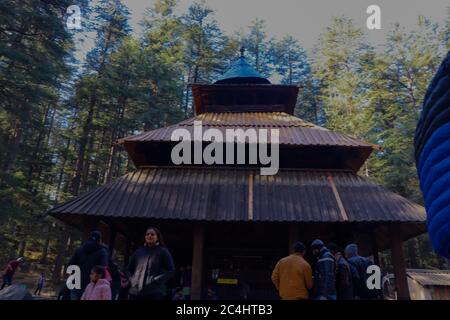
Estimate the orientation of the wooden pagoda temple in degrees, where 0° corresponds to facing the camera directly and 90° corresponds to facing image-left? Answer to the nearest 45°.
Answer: approximately 0°

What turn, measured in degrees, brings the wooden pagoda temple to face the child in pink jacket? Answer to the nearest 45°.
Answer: approximately 45° to its right

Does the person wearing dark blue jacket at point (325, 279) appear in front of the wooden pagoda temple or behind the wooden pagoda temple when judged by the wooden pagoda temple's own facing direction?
in front

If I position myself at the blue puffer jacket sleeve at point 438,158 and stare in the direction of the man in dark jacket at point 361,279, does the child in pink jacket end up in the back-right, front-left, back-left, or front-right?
front-left

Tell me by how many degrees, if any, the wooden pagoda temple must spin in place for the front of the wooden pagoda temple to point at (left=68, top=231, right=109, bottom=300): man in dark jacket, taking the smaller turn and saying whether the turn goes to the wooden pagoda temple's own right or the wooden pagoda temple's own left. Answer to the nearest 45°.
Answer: approximately 45° to the wooden pagoda temple's own right

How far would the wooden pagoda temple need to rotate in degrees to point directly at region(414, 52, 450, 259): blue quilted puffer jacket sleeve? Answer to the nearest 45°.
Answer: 0° — it already faces it

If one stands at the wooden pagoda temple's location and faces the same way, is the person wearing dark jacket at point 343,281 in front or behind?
in front

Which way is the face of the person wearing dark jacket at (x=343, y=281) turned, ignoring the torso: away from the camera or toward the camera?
away from the camera

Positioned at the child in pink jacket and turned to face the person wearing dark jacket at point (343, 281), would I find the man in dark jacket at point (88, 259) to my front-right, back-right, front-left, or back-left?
back-left

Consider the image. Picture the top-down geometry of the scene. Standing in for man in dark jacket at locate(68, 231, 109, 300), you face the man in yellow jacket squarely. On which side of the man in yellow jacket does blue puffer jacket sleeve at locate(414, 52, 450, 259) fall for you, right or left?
right

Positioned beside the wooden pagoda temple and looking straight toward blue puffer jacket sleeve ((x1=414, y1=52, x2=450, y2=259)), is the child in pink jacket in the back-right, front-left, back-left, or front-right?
front-right

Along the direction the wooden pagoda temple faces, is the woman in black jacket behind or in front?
in front

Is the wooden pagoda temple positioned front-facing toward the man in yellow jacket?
yes
